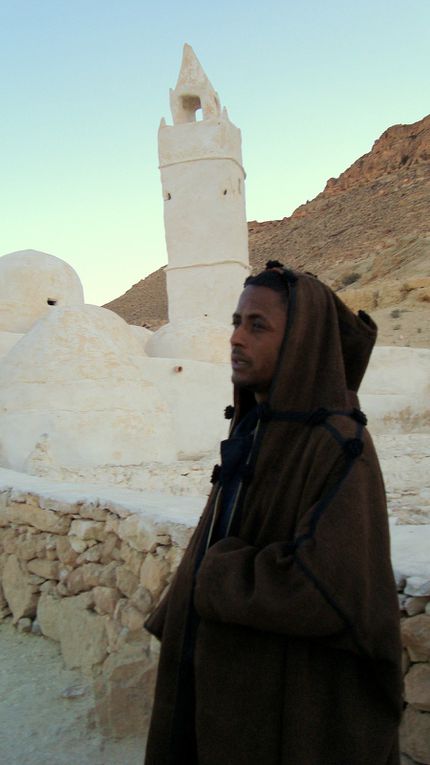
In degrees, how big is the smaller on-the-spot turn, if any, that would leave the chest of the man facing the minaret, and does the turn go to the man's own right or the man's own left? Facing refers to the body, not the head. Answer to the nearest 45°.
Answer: approximately 135° to the man's own right

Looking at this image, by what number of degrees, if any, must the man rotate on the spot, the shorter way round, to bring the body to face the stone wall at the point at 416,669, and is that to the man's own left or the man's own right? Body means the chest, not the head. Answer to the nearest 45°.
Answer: approximately 180°

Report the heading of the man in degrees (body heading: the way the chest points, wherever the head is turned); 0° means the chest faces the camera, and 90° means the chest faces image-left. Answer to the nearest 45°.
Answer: approximately 45°

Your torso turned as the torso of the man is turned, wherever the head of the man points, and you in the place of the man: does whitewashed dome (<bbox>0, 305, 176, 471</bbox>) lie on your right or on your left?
on your right

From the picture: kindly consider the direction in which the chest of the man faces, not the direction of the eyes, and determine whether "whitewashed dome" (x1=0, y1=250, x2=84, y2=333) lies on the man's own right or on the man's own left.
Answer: on the man's own right
